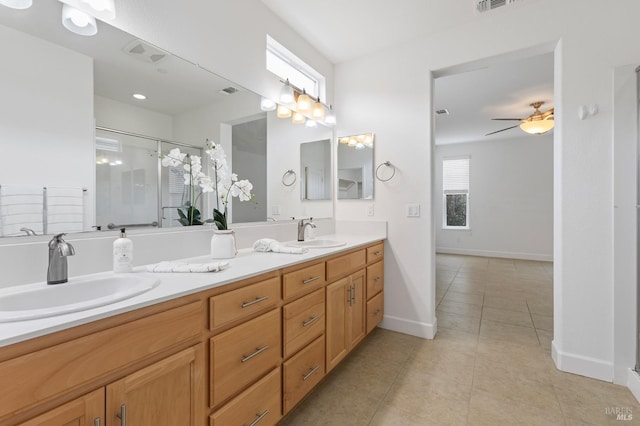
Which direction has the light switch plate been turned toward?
toward the camera

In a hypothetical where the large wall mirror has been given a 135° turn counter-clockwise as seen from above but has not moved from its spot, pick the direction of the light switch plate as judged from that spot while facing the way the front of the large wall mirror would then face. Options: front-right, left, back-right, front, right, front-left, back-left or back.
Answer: right

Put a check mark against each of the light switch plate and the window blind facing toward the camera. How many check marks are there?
2

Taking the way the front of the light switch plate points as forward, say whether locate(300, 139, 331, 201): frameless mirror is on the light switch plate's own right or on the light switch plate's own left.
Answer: on the light switch plate's own right

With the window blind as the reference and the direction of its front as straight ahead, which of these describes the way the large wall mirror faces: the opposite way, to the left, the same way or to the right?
to the left

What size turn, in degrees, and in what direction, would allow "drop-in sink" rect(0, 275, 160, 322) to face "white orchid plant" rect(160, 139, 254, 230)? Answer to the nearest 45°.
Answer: approximately 90° to its left

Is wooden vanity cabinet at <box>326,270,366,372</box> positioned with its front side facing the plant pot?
no

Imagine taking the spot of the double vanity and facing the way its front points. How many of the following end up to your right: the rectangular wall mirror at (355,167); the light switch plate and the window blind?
0

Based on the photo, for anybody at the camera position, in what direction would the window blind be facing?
facing the viewer

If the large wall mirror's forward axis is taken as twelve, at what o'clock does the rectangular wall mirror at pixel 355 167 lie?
The rectangular wall mirror is roughly at 10 o'clock from the large wall mirror.

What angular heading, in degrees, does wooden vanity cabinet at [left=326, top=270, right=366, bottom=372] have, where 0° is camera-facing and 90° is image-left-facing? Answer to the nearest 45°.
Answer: approximately 315°

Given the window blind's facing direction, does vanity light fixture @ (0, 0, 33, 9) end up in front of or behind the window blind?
in front

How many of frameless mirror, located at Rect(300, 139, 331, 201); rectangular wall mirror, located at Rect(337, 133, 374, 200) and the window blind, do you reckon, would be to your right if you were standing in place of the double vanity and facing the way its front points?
0

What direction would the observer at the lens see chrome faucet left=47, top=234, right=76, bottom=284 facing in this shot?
facing the viewer and to the right of the viewer
